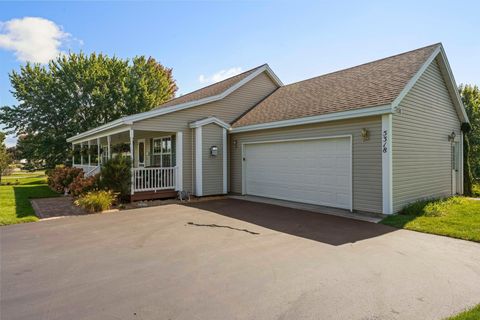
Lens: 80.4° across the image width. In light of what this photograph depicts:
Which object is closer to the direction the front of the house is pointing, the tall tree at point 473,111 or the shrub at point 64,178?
the shrub

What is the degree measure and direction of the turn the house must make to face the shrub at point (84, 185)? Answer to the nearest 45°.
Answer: approximately 45° to its right

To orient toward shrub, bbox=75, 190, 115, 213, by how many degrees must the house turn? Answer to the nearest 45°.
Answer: approximately 45° to its right

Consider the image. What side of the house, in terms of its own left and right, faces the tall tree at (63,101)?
right

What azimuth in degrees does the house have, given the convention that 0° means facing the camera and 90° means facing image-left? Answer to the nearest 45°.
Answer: approximately 45°

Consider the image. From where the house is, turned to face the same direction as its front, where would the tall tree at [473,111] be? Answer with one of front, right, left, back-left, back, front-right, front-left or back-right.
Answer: back

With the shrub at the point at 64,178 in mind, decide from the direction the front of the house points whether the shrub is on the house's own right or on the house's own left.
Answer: on the house's own right

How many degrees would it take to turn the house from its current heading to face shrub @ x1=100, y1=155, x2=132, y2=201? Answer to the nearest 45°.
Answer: approximately 45° to its right

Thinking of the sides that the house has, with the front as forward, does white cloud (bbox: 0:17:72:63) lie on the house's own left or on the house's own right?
on the house's own right
